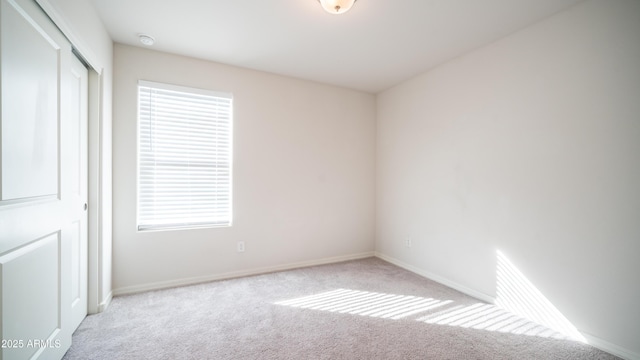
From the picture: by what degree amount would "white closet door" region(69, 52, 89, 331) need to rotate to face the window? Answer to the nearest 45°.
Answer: approximately 45° to its left

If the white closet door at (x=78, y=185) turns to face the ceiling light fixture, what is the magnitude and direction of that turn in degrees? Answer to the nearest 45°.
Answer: approximately 45° to its right

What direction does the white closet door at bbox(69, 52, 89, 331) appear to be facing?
to the viewer's right
